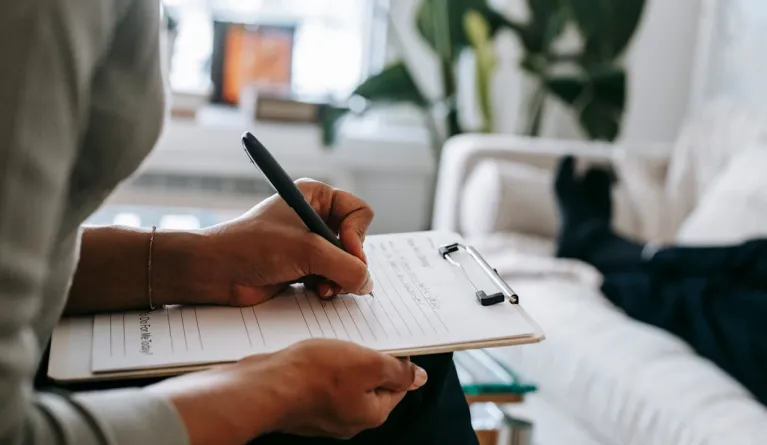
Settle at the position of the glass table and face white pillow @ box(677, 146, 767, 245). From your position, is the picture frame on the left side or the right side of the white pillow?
left

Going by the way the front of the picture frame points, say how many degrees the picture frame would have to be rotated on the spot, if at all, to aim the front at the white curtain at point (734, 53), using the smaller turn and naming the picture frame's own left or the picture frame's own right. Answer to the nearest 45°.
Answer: approximately 90° to the picture frame's own left

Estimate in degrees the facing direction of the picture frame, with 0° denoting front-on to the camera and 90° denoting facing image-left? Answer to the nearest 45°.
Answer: approximately 0°

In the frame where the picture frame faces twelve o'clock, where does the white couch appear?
The white couch is roughly at 11 o'clock from the picture frame.
